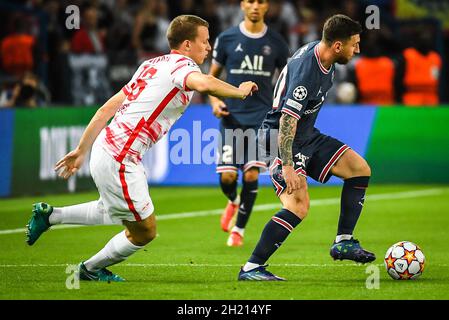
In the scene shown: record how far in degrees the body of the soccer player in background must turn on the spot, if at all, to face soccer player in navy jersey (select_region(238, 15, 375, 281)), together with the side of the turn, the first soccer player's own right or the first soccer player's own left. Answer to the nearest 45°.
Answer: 0° — they already face them

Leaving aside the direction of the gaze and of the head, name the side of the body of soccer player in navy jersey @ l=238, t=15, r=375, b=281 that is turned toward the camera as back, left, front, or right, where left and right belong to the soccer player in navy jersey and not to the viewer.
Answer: right

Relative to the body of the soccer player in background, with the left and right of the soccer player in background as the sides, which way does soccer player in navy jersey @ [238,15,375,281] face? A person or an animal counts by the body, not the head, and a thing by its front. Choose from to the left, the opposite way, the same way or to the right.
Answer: to the left

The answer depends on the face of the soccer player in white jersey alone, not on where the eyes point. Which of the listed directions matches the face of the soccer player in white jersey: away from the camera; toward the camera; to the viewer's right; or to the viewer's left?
to the viewer's right

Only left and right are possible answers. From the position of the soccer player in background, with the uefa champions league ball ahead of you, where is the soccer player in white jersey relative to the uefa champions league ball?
right

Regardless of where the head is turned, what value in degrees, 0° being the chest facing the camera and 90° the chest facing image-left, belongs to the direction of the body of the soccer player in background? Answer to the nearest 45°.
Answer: approximately 0°

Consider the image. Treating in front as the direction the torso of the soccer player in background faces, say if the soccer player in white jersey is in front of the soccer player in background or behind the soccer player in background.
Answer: in front

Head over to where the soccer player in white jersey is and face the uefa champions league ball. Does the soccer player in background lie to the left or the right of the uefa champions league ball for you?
left

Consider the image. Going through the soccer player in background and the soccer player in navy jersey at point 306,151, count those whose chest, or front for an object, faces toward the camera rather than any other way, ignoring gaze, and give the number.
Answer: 1
